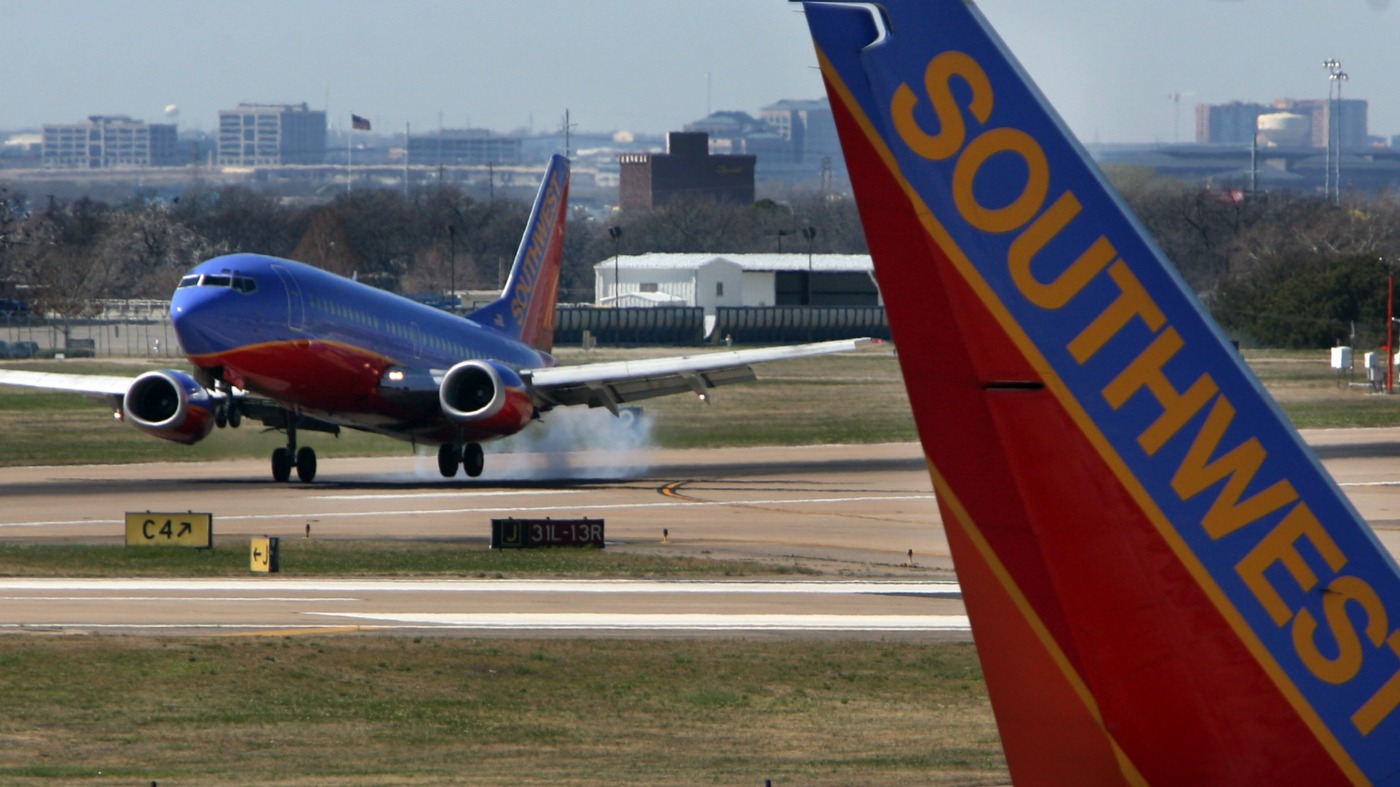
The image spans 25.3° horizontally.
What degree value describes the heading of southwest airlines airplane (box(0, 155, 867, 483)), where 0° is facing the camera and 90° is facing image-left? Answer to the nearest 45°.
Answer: approximately 45°
